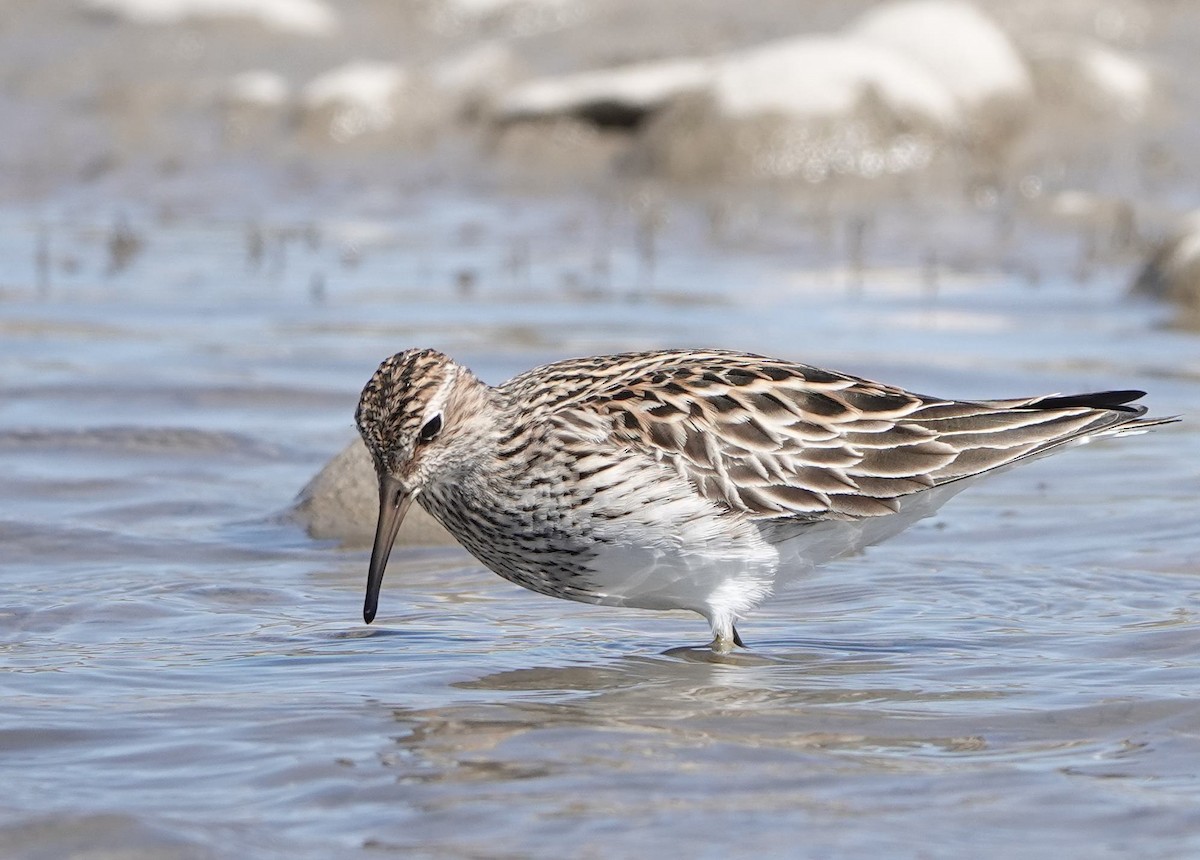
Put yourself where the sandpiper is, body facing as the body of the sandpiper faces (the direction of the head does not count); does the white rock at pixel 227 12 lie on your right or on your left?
on your right

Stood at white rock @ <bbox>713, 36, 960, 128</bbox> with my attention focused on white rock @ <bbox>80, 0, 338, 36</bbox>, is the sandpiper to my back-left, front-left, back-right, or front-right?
back-left

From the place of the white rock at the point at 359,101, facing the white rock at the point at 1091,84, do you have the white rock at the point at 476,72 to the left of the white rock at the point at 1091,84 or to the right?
left

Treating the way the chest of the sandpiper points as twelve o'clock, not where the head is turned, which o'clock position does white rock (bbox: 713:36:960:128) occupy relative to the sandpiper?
The white rock is roughly at 3 o'clock from the sandpiper.

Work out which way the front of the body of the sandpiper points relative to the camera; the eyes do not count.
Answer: to the viewer's left

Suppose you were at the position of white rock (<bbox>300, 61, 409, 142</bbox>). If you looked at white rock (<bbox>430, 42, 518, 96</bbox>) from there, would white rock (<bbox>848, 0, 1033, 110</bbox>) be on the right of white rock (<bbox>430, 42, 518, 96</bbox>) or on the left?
right

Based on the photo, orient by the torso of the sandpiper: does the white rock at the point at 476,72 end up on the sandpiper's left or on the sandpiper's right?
on the sandpiper's right

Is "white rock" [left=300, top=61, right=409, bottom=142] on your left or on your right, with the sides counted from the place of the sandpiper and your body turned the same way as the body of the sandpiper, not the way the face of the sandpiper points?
on your right

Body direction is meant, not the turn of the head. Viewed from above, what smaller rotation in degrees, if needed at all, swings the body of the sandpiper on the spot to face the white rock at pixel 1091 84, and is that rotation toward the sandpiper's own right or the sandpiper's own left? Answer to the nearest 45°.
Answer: approximately 90° to the sandpiper's own right

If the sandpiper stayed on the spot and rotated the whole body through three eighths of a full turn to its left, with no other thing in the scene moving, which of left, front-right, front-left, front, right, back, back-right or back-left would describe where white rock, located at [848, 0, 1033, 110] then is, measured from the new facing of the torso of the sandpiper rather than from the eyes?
back-left
